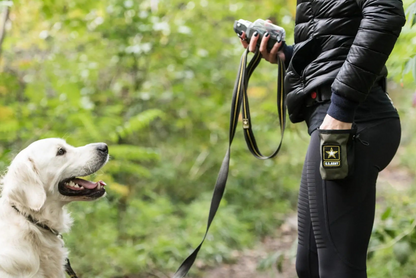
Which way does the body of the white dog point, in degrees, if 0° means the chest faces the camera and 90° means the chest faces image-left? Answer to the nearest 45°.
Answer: approximately 270°
